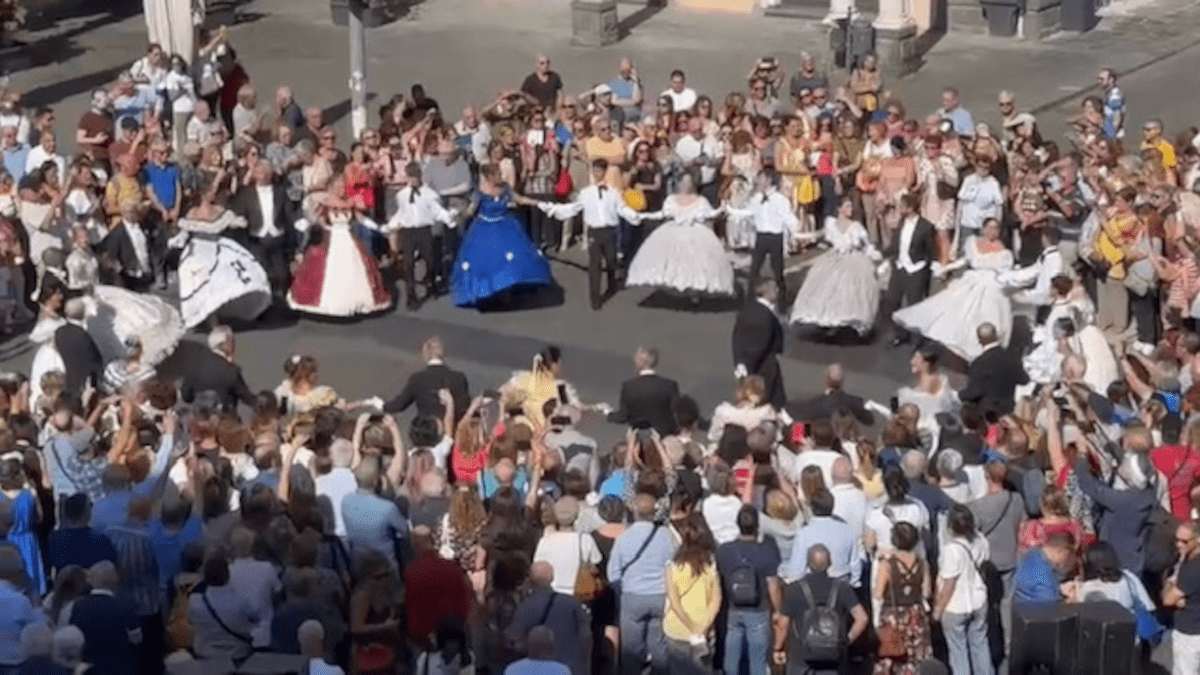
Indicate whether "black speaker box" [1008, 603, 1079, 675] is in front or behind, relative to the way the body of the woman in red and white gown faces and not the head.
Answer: in front

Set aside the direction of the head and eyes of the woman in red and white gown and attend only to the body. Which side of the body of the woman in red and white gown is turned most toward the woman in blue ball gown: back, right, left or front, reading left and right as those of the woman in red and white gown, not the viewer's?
left

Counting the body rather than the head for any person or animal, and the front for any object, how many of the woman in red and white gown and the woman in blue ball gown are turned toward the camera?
2

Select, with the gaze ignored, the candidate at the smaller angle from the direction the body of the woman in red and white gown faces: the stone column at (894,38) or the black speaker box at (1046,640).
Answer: the black speaker box

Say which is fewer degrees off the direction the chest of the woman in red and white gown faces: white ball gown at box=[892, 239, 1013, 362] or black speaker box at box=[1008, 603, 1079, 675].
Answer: the black speaker box

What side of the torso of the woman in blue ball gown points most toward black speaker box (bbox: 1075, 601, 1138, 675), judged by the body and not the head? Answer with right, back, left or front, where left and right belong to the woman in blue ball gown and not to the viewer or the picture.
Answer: front

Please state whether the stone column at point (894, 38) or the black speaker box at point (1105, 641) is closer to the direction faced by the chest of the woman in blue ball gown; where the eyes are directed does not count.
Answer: the black speaker box

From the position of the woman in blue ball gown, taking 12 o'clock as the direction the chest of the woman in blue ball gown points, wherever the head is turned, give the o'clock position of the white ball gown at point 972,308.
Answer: The white ball gown is roughly at 10 o'clock from the woman in blue ball gown.

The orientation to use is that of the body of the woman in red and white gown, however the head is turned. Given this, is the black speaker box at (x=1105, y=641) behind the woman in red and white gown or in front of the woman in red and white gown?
in front

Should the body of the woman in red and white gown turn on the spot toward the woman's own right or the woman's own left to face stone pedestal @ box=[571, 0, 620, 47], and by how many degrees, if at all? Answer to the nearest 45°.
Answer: approximately 180°

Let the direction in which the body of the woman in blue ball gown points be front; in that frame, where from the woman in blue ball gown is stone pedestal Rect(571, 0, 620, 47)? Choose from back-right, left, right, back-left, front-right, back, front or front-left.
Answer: back

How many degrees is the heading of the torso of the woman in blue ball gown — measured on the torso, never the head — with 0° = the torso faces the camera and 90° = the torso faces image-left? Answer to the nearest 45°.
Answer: approximately 0°

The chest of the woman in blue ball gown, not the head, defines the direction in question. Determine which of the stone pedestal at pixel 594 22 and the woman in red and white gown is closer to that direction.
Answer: the woman in red and white gown

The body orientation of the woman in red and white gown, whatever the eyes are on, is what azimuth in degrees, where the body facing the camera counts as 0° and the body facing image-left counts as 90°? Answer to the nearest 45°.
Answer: approximately 0°
